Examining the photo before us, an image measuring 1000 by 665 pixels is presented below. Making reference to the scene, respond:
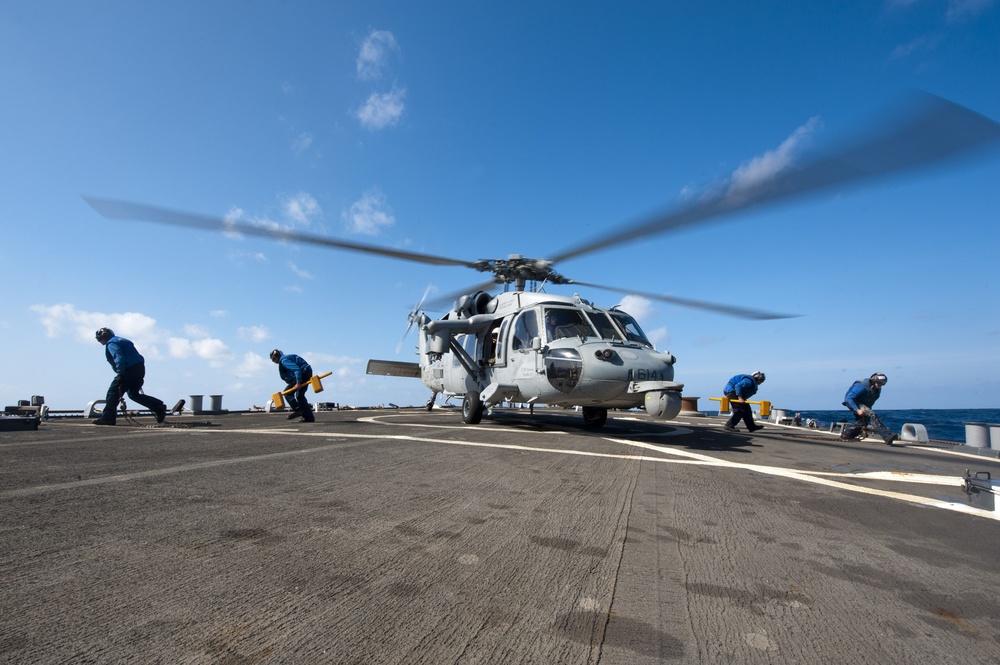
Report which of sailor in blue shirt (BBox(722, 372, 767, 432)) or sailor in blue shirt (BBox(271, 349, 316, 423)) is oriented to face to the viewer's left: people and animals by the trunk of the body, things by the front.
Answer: sailor in blue shirt (BBox(271, 349, 316, 423))

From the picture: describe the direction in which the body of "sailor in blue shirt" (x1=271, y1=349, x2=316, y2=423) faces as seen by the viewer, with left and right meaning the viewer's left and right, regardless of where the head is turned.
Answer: facing to the left of the viewer

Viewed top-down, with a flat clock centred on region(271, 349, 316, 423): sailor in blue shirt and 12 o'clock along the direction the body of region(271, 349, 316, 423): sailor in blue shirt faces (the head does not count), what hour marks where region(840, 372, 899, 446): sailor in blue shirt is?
region(840, 372, 899, 446): sailor in blue shirt is roughly at 7 o'clock from region(271, 349, 316, 423): sailor in blue shirt.

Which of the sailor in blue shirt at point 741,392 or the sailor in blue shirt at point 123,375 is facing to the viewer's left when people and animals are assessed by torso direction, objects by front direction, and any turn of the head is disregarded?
the sailor in blue shirt at point 123,375

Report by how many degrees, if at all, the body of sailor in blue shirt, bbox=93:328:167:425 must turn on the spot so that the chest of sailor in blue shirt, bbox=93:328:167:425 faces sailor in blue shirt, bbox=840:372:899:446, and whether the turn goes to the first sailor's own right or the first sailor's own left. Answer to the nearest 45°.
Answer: approximately 135° to the first sailor's own left

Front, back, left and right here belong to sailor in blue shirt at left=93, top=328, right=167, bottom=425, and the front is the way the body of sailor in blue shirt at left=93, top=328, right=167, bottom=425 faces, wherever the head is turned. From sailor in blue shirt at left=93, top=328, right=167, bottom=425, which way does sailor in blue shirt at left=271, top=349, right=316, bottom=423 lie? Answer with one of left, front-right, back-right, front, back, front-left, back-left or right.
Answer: back

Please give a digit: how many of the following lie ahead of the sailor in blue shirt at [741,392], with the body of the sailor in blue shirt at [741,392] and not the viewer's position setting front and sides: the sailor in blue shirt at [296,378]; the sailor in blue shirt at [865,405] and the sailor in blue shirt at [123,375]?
1

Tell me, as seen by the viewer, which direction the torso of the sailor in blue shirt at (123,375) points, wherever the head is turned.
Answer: to the viewer's left

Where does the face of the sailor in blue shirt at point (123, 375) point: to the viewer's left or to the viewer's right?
to the viewer's left

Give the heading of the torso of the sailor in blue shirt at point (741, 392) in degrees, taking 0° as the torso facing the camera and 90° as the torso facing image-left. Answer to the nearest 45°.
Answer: approximately 270°

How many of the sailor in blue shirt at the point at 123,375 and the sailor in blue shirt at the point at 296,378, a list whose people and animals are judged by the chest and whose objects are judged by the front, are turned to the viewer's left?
2
